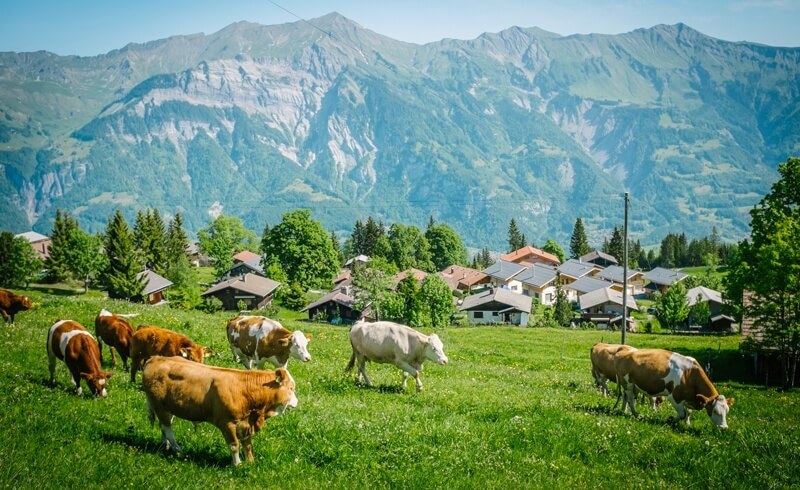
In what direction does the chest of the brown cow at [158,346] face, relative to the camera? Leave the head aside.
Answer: to the viewer's right

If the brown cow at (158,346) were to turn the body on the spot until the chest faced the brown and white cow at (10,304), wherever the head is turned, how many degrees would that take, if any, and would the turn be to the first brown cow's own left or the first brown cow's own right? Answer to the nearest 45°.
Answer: approximately 135° to the first brown cow's own left

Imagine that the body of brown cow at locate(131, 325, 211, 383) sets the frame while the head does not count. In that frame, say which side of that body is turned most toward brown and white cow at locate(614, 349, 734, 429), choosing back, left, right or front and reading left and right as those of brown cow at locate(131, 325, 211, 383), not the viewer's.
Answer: front

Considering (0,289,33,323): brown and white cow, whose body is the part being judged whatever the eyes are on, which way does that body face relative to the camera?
to the viewer's right

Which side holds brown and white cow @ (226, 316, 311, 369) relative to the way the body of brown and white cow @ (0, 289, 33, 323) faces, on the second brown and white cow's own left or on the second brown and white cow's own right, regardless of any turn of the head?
on the second brown and white cow's own right

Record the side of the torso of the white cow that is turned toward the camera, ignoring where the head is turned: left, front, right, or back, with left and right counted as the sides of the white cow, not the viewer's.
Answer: right

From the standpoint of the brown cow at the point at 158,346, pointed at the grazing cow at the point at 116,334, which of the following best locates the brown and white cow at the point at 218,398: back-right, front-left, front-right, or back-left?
back-left

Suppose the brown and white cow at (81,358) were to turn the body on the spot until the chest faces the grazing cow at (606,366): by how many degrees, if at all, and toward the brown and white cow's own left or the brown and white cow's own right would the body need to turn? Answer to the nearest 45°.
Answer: approximately 45° to the brown and white cow's own left
